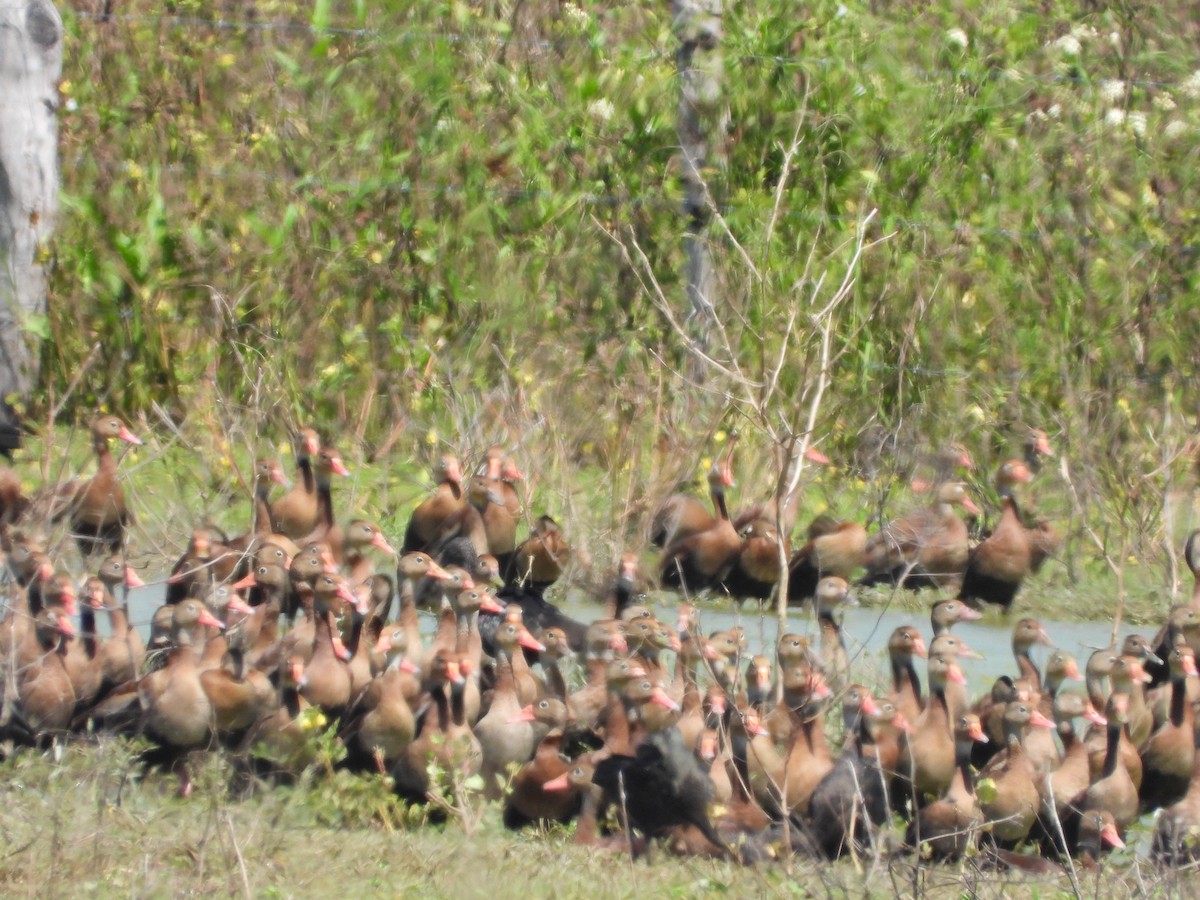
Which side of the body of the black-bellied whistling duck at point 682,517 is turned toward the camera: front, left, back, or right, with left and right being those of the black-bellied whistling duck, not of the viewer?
right

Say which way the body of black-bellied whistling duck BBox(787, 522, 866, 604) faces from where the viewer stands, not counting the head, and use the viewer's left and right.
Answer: facing to the right of the viewer

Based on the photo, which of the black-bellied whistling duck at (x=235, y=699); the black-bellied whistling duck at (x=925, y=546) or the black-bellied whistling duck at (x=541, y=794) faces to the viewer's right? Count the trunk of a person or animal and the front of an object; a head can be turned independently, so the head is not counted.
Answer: the black-bellied whistling duck at (x=925, y=546)

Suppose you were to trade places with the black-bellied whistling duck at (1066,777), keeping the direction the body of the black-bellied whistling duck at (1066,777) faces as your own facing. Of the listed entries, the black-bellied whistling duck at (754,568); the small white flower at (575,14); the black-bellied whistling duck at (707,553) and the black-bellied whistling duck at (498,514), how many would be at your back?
4

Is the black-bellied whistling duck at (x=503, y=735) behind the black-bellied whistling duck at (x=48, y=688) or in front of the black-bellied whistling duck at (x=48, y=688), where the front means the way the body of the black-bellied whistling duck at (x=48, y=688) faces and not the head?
in front

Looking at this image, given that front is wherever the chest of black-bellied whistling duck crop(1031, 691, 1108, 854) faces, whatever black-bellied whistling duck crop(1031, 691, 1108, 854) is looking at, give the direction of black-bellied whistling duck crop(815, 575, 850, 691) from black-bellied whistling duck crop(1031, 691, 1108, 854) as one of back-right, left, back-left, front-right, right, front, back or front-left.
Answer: back

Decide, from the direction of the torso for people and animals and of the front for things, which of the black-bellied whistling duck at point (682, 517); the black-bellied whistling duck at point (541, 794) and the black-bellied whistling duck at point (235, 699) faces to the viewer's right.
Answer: the black-bellied whistling duck at point (682, 517)

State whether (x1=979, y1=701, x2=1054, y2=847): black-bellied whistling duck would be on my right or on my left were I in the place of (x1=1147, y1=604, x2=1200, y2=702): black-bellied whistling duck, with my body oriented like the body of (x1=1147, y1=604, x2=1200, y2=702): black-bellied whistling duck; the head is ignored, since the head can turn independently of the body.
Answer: on my right

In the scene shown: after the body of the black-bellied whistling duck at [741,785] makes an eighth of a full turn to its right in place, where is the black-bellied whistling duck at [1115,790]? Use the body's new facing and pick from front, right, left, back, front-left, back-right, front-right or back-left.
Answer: left

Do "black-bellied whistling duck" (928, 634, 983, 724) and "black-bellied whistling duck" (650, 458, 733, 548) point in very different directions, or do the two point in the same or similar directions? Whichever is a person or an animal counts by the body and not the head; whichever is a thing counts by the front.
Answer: same or similar directions

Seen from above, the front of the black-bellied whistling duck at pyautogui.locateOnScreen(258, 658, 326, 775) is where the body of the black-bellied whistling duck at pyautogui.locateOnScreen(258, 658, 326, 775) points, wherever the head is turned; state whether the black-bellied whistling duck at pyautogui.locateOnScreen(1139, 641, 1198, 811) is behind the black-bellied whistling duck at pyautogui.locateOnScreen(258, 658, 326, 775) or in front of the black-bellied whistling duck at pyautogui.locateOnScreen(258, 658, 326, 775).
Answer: in front

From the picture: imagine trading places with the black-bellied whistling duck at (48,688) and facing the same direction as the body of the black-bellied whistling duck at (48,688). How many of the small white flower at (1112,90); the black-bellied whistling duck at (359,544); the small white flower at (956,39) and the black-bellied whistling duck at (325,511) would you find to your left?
4

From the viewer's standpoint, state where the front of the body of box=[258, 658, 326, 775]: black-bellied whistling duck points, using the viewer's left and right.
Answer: facing the viewer and to the right of the viewer

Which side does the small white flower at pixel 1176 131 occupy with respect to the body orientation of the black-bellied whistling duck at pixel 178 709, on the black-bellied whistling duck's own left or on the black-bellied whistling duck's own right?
on the black-bellied whistling duck's own left

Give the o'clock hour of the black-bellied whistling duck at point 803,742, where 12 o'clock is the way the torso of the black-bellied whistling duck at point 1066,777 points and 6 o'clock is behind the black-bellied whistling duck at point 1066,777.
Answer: the black-bellied whistling duck at point 803,742 is roughly at 4 o'clock from the black-bellied whistling duck at point 1066,777.
